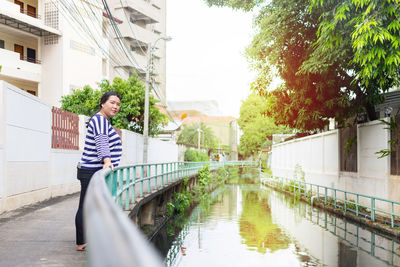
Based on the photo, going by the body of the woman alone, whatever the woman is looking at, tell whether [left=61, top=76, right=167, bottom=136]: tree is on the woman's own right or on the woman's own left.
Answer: on the woman's own left

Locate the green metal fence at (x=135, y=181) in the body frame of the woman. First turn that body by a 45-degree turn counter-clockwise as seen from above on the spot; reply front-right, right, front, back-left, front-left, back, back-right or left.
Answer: front-left

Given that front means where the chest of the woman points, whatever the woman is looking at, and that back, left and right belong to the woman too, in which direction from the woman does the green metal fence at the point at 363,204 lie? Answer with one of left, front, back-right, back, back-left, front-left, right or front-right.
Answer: front-left

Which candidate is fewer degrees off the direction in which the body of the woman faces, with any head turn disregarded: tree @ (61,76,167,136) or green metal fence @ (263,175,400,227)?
the green metal fence

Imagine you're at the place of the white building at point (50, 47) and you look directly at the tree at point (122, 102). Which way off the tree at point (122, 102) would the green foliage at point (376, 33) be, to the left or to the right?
right
